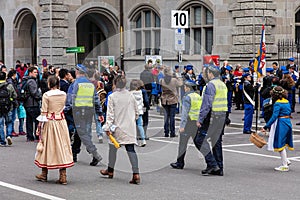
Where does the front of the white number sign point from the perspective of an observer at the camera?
facing the viewer

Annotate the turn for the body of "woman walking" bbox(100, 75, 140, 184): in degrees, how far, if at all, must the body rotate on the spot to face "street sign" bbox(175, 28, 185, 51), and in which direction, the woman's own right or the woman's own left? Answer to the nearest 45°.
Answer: approximately 45° to the woman's own right

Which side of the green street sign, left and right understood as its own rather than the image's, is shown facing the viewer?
front

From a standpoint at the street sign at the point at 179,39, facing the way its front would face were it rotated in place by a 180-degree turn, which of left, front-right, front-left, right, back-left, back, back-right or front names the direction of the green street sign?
front-left

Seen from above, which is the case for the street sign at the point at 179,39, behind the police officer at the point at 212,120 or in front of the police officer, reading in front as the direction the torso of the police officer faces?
in front

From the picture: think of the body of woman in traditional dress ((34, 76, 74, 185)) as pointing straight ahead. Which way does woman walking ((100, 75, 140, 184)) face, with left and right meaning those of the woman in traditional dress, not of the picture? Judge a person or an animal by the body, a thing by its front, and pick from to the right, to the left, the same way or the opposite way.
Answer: the same way

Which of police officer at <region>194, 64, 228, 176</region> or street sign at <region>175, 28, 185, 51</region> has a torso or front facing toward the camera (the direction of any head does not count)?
the street sign

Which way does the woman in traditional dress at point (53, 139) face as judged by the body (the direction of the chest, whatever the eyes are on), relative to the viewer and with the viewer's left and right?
facing away from the viewer and to the left of the viewer

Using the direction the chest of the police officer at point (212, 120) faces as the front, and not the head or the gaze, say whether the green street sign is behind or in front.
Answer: in front

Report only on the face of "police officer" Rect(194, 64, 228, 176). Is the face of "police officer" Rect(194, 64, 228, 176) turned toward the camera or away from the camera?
away from the camera

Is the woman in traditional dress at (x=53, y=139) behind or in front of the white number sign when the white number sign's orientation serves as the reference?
in front

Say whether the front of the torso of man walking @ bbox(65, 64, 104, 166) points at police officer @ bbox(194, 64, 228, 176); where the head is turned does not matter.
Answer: no

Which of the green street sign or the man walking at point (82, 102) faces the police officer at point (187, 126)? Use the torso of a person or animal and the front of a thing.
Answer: the green street sign

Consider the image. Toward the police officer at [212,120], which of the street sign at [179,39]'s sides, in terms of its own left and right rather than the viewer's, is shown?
front

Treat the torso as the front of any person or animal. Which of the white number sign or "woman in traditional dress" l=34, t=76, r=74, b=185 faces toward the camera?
the white number sign

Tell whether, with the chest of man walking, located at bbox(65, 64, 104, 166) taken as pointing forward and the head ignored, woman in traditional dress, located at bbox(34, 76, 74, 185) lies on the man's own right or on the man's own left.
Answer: on the man's own left

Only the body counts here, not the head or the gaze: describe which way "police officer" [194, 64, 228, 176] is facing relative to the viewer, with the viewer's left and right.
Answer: facing away from the viewer and to the left of the viewer

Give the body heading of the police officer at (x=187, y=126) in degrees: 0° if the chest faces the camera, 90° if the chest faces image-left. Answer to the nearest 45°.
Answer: approximately 135°
